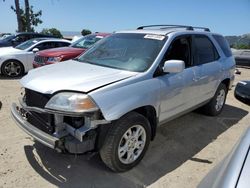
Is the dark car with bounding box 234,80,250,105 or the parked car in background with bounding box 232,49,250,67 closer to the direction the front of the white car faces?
the dark car

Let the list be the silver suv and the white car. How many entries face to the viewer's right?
0

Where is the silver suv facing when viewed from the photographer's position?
facing the viewer and to the left of the viewer

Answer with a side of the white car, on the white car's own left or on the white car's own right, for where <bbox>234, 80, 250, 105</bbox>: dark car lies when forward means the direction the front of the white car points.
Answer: on the white car's own left

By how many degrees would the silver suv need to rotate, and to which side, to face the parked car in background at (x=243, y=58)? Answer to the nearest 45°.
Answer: approximately 180°

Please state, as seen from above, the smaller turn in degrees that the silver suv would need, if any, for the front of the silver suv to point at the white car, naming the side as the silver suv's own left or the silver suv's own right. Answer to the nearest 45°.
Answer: approximately 90° to the silver suv's own right

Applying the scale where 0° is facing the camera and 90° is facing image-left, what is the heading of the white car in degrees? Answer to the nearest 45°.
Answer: approximately 45°

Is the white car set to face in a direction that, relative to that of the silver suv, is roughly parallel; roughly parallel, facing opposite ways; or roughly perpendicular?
roughly parallel

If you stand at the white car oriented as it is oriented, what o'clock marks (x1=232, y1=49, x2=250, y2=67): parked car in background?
The parked car in background is roughly at 7 o'clock from the white car.

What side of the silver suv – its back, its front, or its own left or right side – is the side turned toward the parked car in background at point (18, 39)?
right
